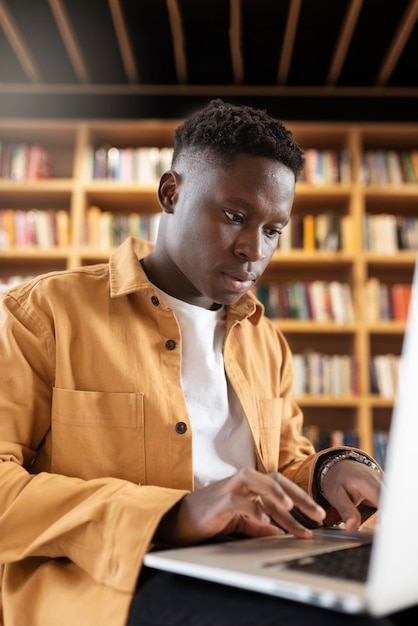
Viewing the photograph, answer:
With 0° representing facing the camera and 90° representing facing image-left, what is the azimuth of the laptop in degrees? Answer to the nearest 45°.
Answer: approximately 135°

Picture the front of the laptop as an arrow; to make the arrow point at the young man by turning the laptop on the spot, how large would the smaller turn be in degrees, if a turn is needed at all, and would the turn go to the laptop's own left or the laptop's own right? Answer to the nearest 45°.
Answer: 0° — it already faces them

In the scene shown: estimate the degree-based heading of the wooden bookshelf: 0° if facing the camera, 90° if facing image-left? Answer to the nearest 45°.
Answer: approximately 0°

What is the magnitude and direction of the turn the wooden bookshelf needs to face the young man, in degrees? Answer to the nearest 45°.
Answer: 0° — it already faces them

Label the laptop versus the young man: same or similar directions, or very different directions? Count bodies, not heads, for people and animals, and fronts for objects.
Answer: very different directions
